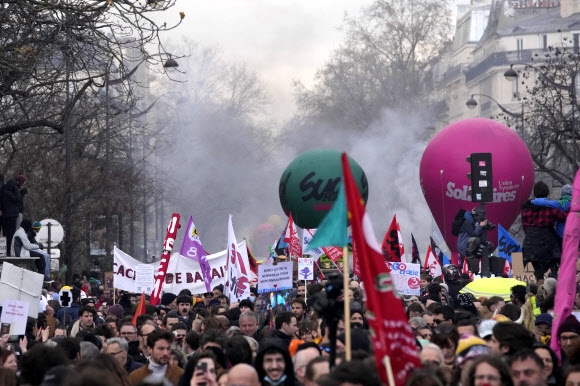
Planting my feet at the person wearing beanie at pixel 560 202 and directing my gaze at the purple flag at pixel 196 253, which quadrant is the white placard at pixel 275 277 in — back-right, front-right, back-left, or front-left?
front-left

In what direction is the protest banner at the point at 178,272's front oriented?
toward the camera

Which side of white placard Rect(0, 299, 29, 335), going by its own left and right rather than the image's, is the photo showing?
front

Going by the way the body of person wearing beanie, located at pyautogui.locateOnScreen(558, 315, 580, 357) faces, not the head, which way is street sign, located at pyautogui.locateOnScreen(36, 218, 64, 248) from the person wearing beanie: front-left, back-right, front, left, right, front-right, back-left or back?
right

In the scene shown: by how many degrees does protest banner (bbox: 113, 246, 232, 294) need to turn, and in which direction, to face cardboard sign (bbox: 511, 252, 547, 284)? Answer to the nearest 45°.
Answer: approximately 90° to its left

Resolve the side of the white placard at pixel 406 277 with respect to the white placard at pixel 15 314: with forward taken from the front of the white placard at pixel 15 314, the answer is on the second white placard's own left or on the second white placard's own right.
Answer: on the second white placard's own left

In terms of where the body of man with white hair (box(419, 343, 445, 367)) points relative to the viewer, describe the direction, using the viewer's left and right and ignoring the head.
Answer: facing the viewer and to the left of the viewer

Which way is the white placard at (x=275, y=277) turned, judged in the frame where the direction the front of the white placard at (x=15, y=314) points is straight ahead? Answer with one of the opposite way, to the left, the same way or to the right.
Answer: the same way

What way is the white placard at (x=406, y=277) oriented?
toward the camera
